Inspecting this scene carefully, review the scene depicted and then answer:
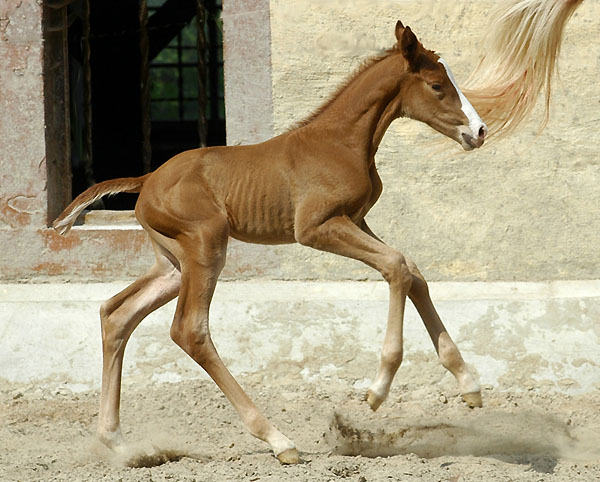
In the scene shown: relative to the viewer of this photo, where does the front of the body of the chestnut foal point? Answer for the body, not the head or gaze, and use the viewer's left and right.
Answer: facing to the right of the viewer
